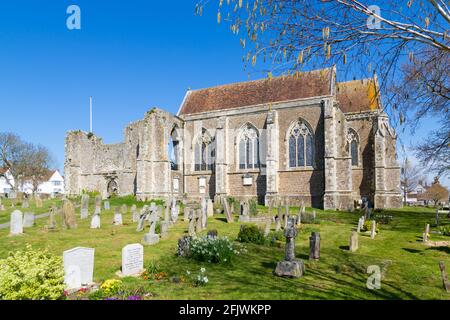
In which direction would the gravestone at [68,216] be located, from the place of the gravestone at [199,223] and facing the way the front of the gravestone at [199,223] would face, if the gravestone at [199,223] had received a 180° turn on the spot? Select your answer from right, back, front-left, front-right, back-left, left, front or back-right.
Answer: front-left

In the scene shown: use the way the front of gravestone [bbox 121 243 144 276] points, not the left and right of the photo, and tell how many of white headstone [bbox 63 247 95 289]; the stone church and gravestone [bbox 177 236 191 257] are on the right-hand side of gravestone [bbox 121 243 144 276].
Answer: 1

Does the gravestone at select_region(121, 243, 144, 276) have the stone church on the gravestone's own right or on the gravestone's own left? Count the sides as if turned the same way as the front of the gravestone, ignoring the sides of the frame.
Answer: on the gravestone's own left

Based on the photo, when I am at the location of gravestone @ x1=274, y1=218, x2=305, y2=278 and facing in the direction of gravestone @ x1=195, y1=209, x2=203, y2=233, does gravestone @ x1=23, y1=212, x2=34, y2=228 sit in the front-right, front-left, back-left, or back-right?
front-left

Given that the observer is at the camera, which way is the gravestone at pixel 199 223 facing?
facing the viewer and to the right of the viewer

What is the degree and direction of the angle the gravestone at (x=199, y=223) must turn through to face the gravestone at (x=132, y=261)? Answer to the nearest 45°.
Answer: approximately 45° to its right

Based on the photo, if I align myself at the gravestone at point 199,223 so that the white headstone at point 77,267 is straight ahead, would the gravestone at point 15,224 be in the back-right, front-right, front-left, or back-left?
front-right

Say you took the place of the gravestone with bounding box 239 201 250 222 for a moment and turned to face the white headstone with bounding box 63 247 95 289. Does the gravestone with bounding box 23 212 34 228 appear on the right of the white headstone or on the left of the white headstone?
right

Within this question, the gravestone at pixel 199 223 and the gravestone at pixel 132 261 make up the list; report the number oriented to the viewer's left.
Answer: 0

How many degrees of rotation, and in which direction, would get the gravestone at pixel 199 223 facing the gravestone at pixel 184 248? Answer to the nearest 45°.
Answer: approximately 45° to its right

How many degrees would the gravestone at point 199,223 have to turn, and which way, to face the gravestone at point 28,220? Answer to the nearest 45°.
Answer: approximately 135° to its right
